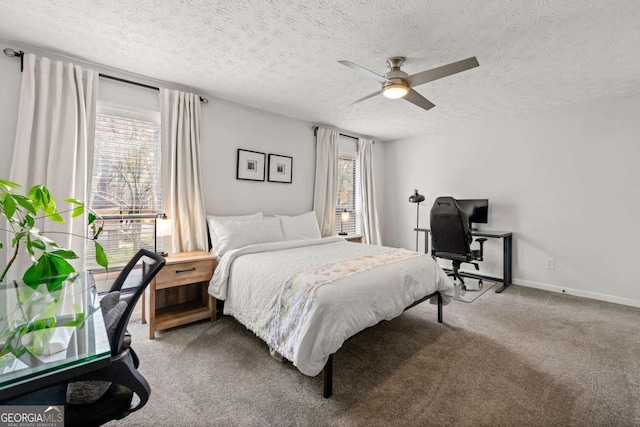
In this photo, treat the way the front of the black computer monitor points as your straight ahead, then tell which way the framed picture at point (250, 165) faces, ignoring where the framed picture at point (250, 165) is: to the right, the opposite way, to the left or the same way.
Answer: to the left

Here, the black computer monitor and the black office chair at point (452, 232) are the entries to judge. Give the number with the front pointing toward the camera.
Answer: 1

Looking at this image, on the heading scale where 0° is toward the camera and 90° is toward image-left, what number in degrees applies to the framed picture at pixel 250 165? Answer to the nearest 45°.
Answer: approximately 315°

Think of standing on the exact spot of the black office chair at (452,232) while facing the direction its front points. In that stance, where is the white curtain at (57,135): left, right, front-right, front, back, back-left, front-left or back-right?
back

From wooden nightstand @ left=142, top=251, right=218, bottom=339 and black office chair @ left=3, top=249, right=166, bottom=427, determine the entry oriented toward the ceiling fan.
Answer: the wooden nightstand

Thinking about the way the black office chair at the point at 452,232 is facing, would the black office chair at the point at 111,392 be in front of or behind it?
behind

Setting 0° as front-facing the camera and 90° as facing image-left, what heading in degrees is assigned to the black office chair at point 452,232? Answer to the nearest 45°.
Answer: approximately 225°

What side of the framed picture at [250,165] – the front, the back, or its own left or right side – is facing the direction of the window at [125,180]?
right

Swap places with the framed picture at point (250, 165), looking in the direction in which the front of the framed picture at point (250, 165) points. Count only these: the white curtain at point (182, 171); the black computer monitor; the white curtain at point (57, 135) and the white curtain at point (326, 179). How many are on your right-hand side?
2

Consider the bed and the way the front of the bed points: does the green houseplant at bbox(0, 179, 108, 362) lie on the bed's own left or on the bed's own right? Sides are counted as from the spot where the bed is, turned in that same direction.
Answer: on the bed's own right

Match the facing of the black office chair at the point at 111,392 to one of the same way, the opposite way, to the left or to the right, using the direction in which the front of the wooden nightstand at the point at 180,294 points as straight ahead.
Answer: to the right

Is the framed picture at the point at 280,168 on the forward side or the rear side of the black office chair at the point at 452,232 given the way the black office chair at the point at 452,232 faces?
on the rear side
